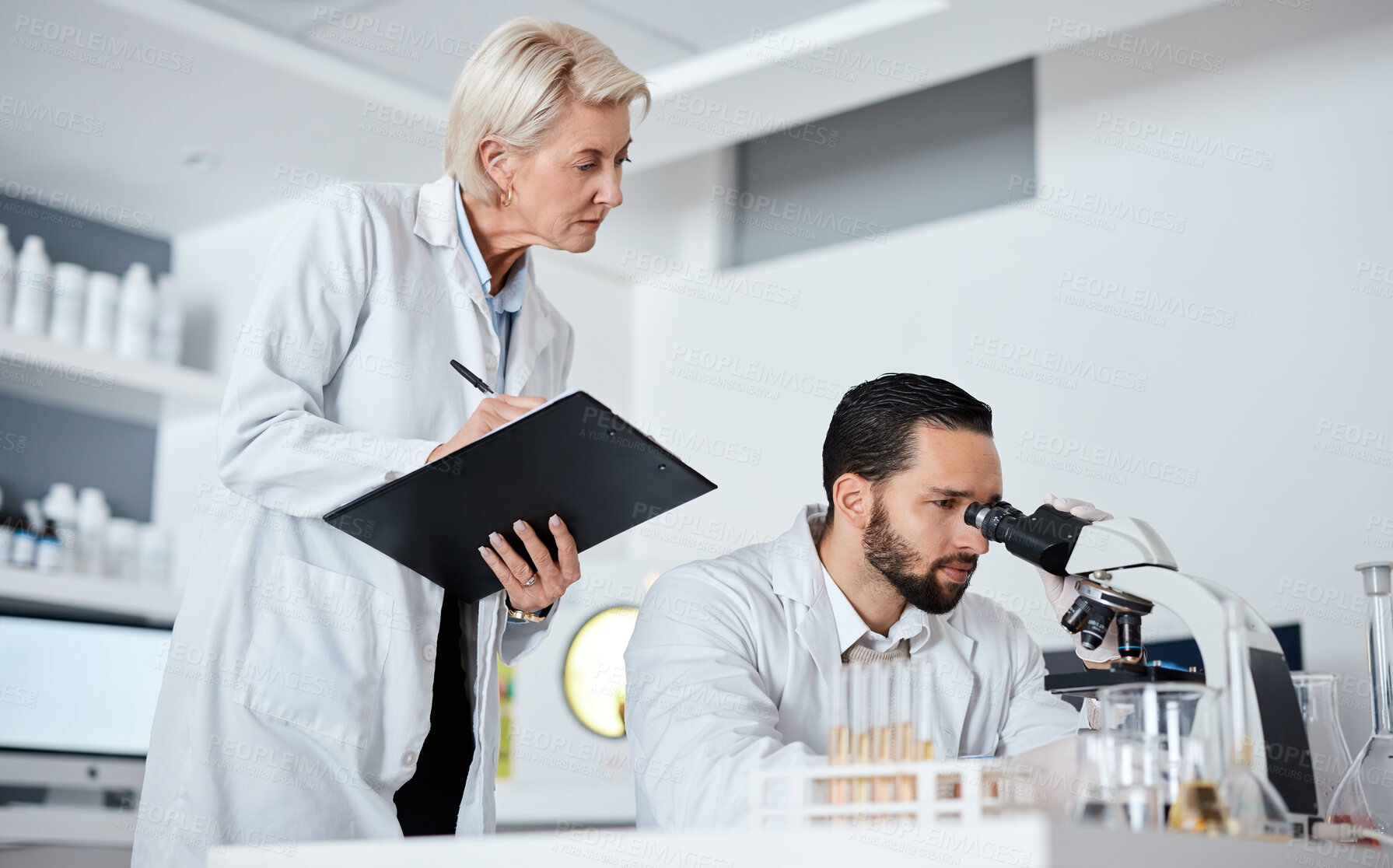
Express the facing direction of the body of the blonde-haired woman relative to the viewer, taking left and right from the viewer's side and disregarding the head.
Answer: facing the viewer and to the right of the viewer

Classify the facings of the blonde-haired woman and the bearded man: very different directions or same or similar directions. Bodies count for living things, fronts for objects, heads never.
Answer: same or similar directions

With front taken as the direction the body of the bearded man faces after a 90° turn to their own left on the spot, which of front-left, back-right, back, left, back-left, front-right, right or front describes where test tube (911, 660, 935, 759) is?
back-right

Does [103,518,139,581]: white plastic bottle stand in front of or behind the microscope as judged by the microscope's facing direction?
in front

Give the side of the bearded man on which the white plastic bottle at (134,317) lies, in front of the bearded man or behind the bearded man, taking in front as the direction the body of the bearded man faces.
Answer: behind

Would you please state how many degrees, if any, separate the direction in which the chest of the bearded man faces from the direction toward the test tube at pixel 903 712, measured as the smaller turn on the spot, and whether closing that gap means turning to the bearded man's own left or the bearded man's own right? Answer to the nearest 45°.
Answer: approximately 45° to the bearded man's own right

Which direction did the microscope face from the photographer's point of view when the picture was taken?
facing to the left of the viewer

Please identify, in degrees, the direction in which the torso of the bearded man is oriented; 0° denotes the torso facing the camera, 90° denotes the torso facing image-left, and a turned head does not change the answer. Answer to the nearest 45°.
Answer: approximately 315°

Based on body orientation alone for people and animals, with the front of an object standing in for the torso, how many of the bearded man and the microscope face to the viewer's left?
1

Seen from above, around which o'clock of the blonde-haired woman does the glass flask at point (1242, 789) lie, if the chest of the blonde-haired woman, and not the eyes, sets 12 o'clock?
The glass flask is roughly at 12 o'clock from the blonde-haired woman.

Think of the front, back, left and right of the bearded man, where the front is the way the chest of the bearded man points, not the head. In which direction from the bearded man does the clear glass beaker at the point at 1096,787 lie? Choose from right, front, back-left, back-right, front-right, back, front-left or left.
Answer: front-right

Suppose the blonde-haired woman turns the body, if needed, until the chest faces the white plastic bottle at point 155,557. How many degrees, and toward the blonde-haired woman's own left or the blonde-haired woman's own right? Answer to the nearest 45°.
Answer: approximately 135° to the blonde-haired woman's own left

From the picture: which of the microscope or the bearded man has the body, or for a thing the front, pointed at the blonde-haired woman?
the microscope
